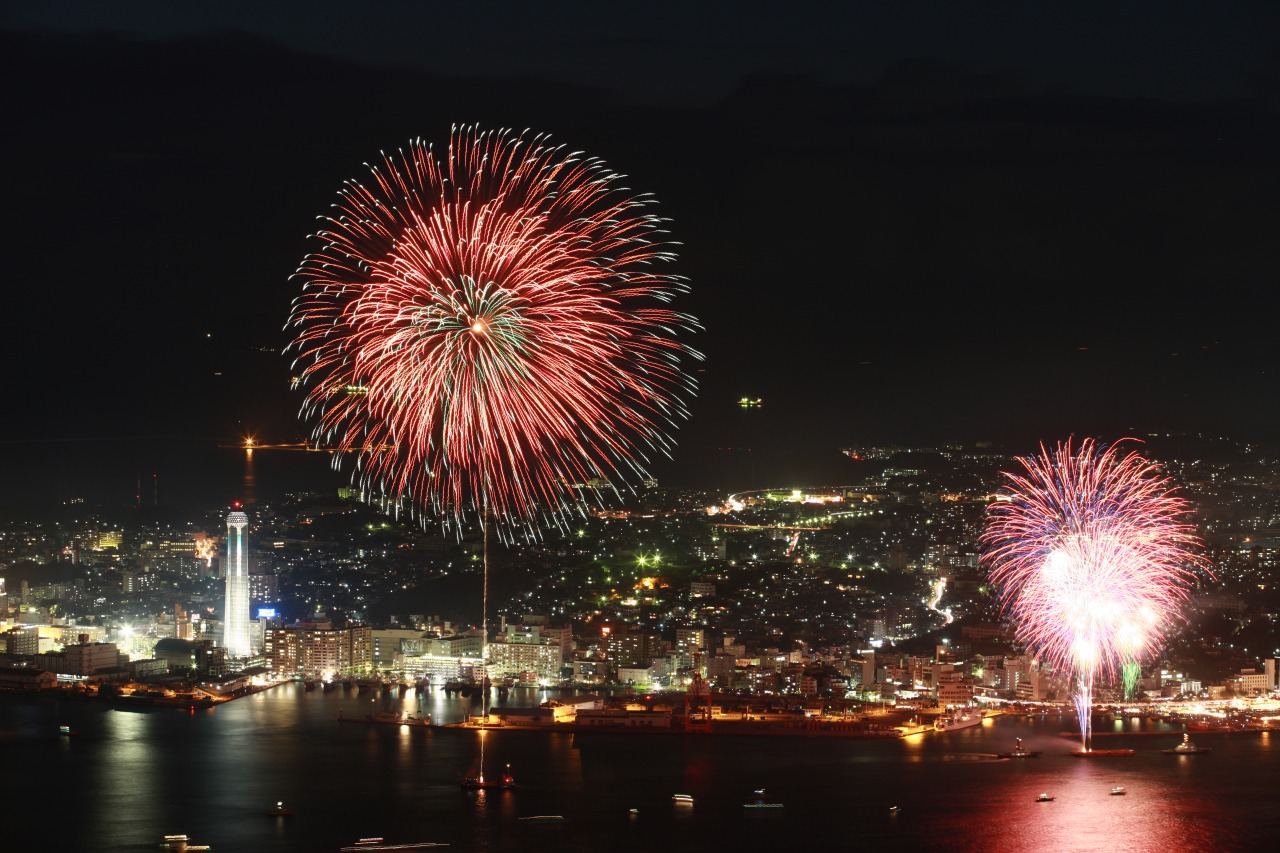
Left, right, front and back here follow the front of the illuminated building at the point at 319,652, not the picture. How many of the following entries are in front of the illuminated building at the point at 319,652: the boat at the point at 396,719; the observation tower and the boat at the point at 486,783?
2

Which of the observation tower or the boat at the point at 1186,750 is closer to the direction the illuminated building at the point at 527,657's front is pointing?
the boat

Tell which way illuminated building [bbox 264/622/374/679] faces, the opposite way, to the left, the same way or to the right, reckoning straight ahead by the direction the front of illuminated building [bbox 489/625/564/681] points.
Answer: the same way

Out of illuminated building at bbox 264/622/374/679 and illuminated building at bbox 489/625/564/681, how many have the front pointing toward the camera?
2

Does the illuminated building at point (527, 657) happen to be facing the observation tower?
no

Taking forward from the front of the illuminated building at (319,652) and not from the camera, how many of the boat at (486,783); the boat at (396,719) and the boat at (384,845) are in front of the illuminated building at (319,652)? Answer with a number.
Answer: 3

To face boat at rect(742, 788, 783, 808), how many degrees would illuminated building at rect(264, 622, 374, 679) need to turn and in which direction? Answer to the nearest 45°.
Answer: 0° — it already faces it

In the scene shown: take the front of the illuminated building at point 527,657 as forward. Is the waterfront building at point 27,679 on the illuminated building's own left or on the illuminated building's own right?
on the illuminated building's own right

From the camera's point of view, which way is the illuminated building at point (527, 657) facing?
toward the camera

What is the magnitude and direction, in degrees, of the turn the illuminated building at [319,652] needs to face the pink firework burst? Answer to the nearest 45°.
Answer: approximately 45° to its left

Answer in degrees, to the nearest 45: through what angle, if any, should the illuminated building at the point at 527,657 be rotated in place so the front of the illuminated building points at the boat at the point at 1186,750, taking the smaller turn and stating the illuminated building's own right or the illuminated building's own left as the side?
approximately 45° to the illuminated building's own left

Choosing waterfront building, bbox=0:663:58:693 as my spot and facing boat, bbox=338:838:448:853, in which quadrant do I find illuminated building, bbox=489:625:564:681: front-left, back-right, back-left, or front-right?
front-left

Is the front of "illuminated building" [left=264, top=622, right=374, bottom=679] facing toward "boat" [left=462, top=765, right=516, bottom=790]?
yes

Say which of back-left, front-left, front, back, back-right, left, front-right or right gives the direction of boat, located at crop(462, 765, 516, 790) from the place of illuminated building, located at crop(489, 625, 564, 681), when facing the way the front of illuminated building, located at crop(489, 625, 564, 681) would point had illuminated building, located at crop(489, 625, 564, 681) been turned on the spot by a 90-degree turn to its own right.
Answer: left

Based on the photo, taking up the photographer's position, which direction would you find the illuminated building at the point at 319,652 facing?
facing the viewer

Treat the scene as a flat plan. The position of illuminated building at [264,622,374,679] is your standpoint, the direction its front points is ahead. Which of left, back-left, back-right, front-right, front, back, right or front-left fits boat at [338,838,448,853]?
front

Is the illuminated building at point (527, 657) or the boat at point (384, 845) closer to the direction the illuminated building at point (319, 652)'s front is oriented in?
the boat

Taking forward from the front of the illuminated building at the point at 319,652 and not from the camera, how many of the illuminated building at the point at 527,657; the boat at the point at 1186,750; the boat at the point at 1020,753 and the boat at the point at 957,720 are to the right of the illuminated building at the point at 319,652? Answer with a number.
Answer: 0

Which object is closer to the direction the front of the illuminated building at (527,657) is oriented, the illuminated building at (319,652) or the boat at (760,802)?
the boat
